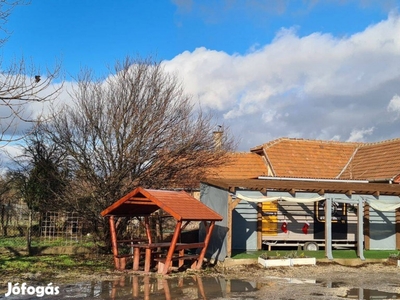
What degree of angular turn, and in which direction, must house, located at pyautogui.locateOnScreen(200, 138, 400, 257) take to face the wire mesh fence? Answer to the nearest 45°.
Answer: approximately 45° to its right

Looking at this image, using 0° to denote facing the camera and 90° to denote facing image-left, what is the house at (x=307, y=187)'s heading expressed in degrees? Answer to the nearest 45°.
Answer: approximately 0°

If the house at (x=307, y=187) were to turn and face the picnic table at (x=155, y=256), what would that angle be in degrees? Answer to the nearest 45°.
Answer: approximately 45° to its right

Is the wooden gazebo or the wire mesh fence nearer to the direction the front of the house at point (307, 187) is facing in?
the wooden gazebo
